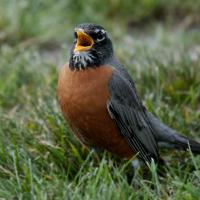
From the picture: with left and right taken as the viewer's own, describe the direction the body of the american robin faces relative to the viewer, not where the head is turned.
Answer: facing the viewer and to the left of the viewer
